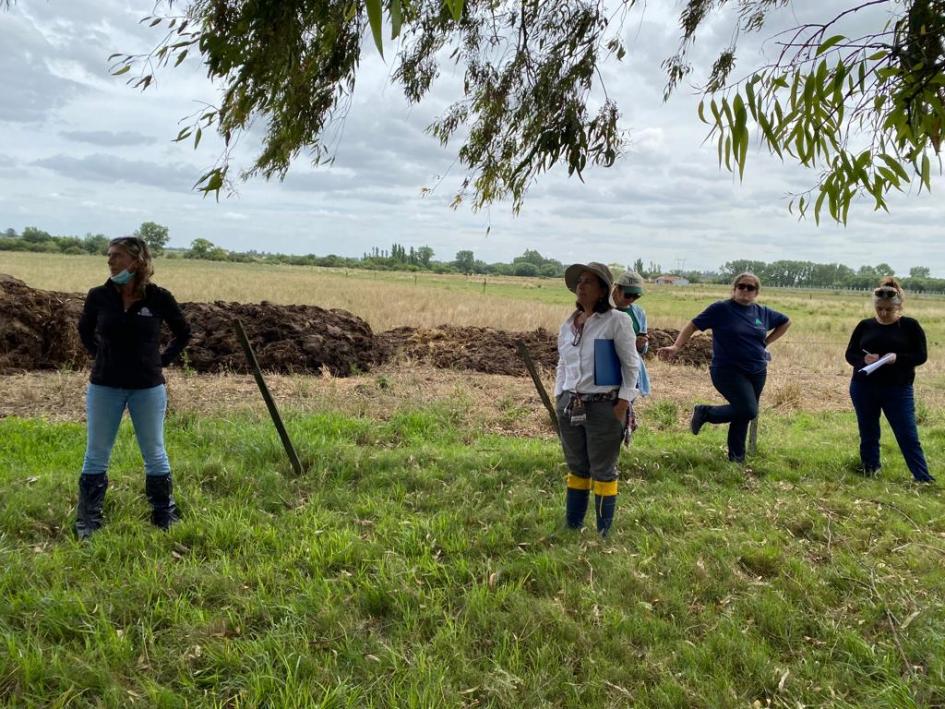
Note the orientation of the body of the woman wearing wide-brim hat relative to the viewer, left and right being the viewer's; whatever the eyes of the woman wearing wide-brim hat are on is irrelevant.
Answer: facing the viewer and to the left of the viewer

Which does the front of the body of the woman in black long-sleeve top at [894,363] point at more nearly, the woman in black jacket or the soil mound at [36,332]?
the woman in black jacket

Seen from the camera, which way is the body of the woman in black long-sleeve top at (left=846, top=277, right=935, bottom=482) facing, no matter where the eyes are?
toward the camera

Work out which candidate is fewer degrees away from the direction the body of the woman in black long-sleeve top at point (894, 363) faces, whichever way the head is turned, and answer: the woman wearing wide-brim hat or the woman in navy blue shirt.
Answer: the woman wearing wide-brim hat

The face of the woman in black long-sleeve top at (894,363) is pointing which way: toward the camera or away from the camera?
toward the camera

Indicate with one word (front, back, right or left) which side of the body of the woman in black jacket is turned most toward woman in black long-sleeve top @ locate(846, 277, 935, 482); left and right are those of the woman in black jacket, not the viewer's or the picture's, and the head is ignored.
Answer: left

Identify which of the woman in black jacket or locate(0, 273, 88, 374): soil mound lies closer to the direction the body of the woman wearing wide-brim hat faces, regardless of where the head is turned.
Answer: the woman in black jacket

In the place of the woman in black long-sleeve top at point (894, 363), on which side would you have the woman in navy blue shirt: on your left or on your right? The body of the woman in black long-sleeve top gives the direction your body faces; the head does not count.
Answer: on your right

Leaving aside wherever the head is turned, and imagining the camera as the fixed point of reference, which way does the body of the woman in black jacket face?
toward the camera

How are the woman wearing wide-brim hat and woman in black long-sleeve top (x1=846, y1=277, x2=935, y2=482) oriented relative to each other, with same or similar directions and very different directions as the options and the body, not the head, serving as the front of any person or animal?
same or similar directions

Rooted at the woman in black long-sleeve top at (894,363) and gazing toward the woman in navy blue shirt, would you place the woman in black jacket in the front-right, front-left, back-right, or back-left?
front-left

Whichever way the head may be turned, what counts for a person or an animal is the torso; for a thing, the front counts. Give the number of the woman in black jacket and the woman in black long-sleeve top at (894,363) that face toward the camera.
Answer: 2

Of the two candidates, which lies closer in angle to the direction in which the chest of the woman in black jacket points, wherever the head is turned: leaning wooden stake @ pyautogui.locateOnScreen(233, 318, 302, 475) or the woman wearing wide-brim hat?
the woman wearing wide-brim hat
